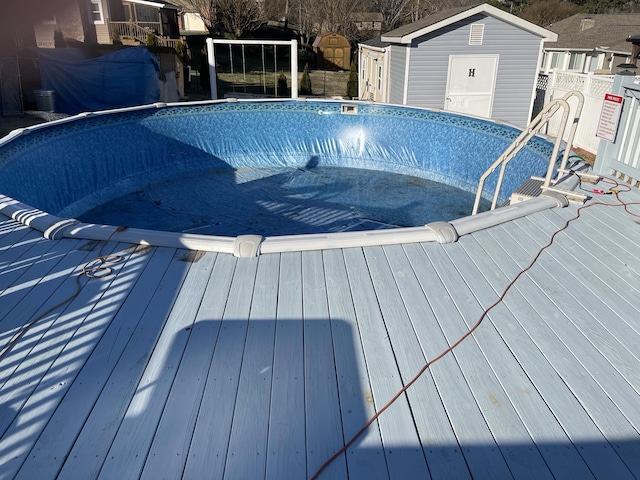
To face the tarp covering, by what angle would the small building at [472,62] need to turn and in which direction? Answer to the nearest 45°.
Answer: approximately 90° to its right

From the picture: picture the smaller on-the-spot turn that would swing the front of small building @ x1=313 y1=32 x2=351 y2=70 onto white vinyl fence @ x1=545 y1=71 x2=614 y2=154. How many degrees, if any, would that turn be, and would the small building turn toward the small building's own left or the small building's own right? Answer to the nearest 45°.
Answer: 0° — it already faces it

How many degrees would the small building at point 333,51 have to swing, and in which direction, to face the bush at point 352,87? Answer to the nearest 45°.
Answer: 0° — it already faces it

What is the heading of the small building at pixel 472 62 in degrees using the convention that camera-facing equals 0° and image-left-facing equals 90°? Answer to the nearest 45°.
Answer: approximately 0°

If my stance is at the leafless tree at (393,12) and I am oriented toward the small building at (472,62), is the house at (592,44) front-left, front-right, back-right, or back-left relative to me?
front-left

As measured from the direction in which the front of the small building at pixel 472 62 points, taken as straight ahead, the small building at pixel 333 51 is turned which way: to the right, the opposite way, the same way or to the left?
the same way

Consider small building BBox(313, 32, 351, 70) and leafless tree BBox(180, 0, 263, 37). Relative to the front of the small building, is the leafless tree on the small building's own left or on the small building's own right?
on the small building's own right

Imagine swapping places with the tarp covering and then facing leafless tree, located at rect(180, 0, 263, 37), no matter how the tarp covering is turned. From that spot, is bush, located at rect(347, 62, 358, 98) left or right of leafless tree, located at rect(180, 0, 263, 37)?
right

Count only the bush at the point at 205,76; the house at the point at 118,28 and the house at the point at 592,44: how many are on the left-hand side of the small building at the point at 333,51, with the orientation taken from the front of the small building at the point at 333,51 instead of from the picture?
1

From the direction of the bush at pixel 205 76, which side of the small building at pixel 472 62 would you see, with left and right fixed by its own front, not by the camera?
right

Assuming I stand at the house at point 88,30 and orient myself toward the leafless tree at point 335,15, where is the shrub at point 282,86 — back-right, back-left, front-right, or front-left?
front-right

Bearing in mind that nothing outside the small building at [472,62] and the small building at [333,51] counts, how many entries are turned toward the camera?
2

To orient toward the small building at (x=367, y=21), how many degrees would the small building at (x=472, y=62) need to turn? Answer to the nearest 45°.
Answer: approximately 180°

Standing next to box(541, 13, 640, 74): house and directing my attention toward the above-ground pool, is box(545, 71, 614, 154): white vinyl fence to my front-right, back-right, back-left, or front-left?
front-left

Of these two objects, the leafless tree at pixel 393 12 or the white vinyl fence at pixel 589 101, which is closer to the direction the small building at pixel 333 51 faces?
the white vinyl fence

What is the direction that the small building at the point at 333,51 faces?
toward the camera
